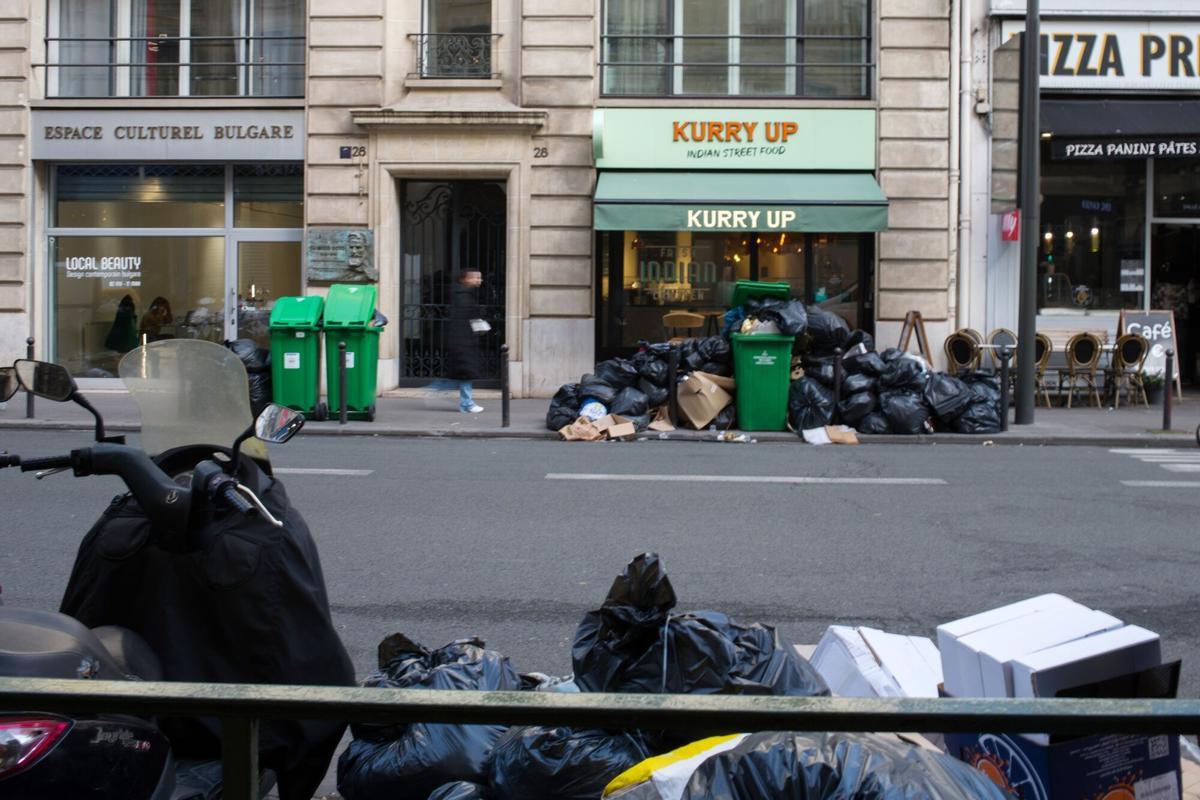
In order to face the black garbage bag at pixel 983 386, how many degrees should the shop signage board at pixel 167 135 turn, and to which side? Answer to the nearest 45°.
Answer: approximately 45° to its left

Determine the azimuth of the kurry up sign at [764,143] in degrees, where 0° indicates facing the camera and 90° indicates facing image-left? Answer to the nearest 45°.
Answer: approximately 0°

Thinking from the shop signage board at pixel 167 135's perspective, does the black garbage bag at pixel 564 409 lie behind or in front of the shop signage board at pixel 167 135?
in front

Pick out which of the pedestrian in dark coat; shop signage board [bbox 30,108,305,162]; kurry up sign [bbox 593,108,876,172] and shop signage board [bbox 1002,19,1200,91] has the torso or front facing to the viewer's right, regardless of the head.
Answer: the pedestrian in dark coat

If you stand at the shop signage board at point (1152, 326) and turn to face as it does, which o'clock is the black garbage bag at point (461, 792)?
The black garbage bag is roughly at 12 o'clock from the shop signage board.

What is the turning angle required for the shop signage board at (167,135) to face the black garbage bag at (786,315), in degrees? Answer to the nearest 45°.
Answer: approximately 45° to its left

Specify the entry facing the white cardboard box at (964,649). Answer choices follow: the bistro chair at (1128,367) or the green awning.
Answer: the green awning

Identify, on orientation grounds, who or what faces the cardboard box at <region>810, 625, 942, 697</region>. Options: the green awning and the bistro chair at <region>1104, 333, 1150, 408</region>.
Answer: the green awning
